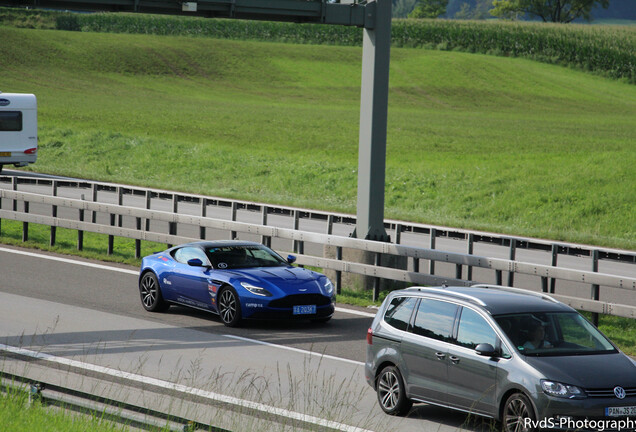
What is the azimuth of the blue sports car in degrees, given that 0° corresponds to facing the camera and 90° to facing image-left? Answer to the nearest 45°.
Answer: approximately 315°

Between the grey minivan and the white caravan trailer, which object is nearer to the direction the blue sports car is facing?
the grey minivan

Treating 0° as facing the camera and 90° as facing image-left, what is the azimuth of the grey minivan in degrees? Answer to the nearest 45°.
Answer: approximately 315°

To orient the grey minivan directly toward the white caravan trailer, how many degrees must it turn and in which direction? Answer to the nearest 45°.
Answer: approximately 180°

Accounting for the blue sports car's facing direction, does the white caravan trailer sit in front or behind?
behind

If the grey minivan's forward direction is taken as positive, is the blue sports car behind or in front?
behind
